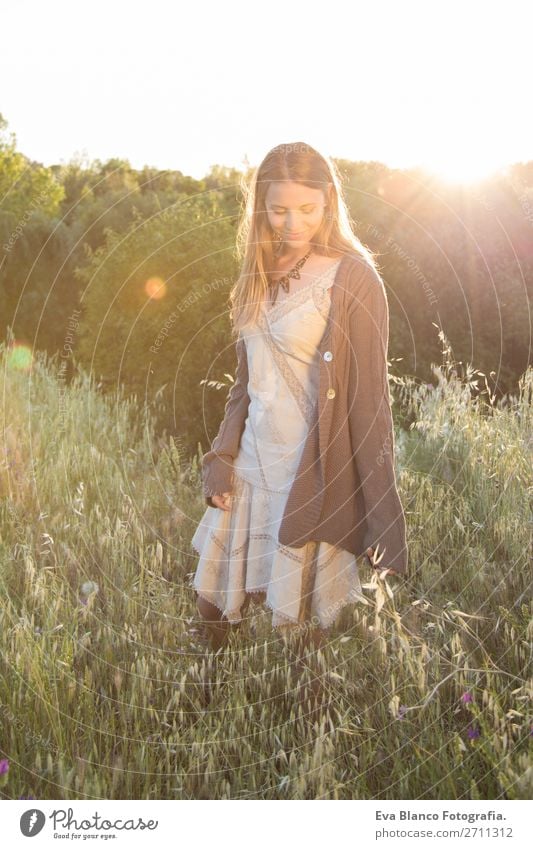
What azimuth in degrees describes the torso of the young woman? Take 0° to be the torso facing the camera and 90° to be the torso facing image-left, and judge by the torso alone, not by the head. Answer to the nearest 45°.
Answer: approximately 45°
